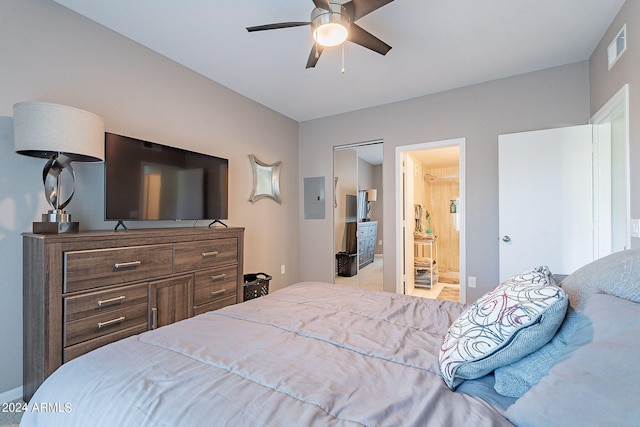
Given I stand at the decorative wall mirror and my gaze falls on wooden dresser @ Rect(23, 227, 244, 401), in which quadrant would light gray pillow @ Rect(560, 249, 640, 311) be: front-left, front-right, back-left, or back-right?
front-left

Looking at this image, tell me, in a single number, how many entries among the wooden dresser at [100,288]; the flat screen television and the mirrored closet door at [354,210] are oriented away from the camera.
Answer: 0

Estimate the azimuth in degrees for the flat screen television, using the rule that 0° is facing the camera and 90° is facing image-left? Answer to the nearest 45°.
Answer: approximately 315°

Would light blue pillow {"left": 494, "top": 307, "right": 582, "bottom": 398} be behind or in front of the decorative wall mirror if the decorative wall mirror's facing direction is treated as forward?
in front

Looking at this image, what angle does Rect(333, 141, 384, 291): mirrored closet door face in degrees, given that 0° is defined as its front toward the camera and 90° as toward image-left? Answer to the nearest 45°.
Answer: approximately 45°

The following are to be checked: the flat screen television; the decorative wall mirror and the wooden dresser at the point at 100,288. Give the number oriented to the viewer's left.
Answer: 0

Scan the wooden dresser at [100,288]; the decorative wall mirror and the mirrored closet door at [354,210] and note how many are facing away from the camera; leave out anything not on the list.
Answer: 0

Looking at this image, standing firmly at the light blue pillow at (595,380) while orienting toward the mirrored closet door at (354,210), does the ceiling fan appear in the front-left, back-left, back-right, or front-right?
front-left

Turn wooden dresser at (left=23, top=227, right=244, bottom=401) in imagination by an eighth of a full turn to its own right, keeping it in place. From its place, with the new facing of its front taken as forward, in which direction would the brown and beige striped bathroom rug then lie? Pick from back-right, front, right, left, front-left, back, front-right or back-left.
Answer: left

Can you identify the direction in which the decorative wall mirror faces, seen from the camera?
facing the viewer and to the right of the viewer

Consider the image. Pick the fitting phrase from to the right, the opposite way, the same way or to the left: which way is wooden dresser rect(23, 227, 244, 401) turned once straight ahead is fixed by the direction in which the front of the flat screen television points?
the same way

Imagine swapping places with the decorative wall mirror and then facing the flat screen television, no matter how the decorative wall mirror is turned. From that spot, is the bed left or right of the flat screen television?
left

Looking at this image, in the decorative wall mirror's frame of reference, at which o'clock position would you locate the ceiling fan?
The ceiling fan is roughly at 1 o'clock from the decorative wall mirror.

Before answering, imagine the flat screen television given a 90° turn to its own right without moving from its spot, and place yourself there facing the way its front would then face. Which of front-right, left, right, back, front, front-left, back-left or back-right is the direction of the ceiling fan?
left

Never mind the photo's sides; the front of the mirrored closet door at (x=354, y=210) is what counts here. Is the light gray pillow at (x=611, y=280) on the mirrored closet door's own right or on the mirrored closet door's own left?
on the mirrored closet door's own left

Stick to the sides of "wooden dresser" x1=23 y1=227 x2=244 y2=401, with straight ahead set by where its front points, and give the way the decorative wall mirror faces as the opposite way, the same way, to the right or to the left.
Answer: the same way

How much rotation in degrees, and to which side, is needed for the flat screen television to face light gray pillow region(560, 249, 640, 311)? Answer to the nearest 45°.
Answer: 0° — it already faces it
